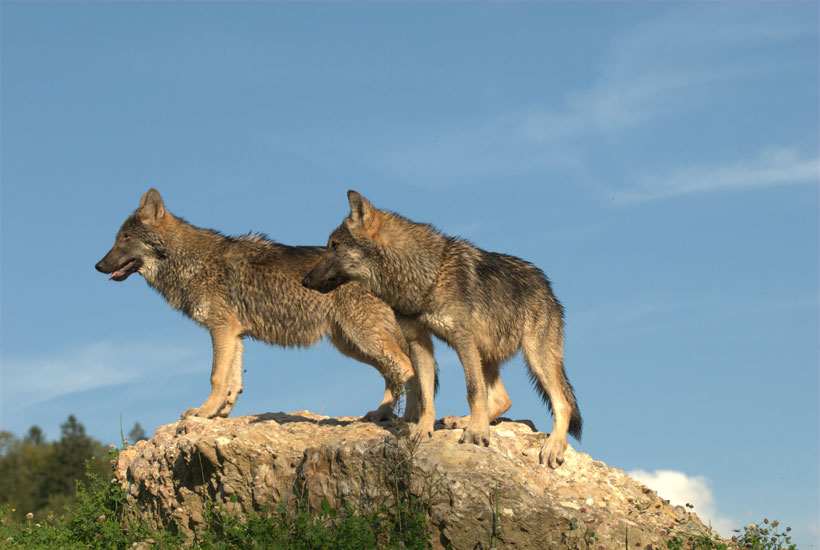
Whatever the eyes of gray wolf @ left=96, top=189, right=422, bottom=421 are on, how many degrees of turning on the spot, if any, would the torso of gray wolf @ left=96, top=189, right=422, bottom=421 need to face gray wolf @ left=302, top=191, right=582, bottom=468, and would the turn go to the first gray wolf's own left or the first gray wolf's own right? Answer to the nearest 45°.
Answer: approximately 135° to the first gray wolf's own left

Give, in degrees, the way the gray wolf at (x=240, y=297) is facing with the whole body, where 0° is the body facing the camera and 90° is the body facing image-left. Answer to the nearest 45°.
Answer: approximately 90°
